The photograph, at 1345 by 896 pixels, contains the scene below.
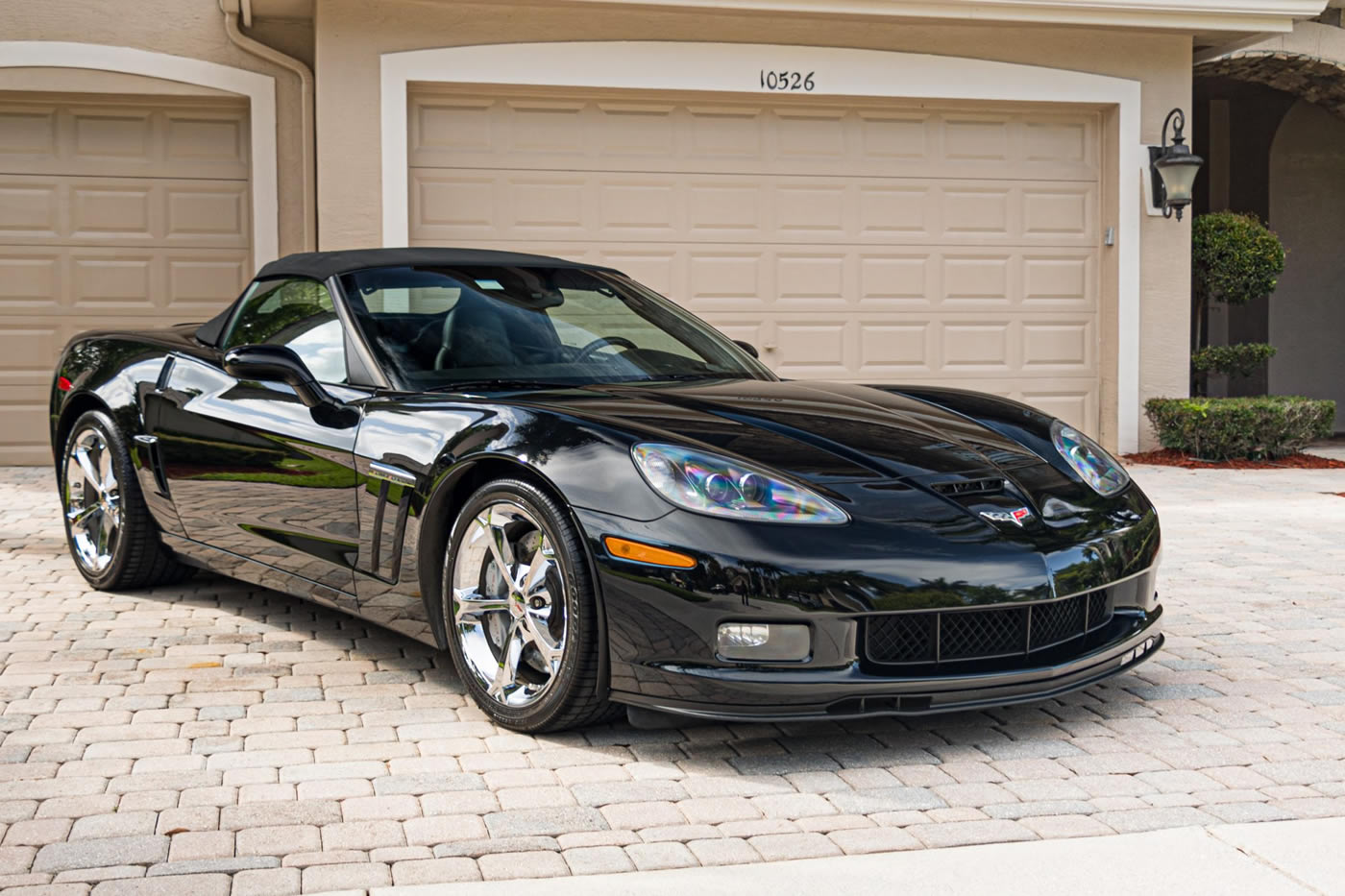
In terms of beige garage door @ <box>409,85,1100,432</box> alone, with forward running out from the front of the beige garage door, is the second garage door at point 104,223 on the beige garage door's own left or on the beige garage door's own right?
on the beige garage door's own right

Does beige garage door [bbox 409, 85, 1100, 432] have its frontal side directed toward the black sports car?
yes

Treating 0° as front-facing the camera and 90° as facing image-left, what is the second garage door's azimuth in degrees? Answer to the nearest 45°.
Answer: approximately 0°

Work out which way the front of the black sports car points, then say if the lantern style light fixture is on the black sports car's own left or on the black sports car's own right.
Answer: on the black sports car's own left

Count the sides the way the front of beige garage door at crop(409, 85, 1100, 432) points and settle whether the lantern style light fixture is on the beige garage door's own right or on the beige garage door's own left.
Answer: on the beige garage door's own left

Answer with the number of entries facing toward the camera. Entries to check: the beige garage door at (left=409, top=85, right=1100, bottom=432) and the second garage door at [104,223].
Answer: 2

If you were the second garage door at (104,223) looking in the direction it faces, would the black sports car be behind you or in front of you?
in front

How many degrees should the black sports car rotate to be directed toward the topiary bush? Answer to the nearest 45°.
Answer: approximately 90° to its left

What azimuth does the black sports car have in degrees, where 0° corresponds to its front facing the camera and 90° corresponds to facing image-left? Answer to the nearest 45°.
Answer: approximately 315°

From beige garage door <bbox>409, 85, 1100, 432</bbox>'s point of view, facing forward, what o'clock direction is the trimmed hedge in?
The trimmed hedge is roughly at 9 o'clock from the beige garage door.

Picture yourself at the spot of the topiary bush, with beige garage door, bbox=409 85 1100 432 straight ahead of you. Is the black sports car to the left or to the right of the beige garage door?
left
